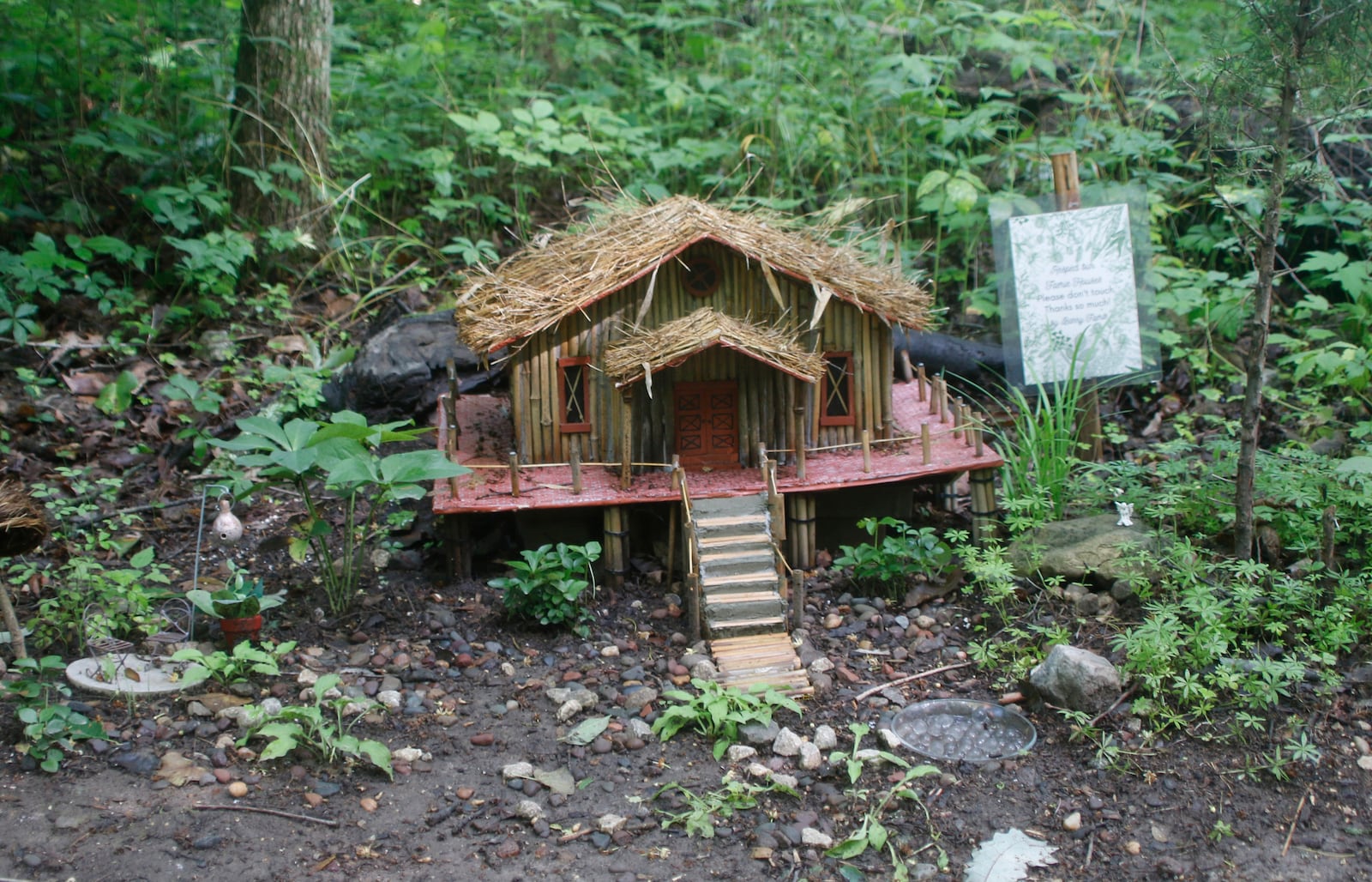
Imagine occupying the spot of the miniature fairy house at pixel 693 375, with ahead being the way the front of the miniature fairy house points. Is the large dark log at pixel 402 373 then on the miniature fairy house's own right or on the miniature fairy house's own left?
on the miniature fairy house's own right

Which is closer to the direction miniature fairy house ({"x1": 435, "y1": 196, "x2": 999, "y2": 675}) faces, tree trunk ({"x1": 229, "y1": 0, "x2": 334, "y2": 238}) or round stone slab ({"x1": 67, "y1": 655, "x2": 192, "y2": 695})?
the round stone slab

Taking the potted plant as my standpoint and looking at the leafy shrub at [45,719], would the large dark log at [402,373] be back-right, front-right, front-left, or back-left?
back-right

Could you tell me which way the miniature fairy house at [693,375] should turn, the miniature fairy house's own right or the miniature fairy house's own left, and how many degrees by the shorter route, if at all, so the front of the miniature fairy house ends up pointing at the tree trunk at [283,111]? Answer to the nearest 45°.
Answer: approximately 135° to the miniature fairy house's own right

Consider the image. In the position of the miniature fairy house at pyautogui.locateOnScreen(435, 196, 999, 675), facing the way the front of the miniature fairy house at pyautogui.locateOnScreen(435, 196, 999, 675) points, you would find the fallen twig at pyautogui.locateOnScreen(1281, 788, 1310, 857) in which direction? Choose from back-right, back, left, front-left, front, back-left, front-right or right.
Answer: front-left

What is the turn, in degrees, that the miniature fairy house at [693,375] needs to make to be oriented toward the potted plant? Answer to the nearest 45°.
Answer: approximately 45° to its right

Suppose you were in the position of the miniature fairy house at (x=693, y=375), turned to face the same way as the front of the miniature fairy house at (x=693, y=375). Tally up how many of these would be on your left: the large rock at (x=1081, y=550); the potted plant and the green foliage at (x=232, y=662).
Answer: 1

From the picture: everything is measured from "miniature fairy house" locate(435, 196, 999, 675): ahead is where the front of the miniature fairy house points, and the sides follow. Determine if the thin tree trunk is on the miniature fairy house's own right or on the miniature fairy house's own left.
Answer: on the miniature fairy house's own left

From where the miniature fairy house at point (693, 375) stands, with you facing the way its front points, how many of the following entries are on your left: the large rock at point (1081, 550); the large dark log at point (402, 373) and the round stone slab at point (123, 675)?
1

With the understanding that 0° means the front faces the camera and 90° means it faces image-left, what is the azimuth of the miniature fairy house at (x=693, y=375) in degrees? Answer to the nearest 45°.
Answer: approximately 0°
